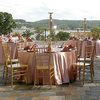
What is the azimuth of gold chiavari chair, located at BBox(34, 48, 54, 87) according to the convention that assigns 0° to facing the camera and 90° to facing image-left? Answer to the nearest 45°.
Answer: approximately 180°

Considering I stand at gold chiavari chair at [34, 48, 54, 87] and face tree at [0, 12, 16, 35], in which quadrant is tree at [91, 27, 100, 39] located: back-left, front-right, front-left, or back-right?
front-right

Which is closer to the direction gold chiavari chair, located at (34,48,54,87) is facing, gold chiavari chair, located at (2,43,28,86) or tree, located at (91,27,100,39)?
the tree

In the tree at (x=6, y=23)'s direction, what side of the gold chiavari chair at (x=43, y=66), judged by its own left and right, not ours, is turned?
front

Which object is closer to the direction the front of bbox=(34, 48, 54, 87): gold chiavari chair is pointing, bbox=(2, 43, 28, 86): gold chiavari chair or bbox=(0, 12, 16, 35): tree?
the tree

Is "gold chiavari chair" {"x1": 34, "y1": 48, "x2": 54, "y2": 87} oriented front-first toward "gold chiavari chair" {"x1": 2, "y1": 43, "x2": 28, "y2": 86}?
no
